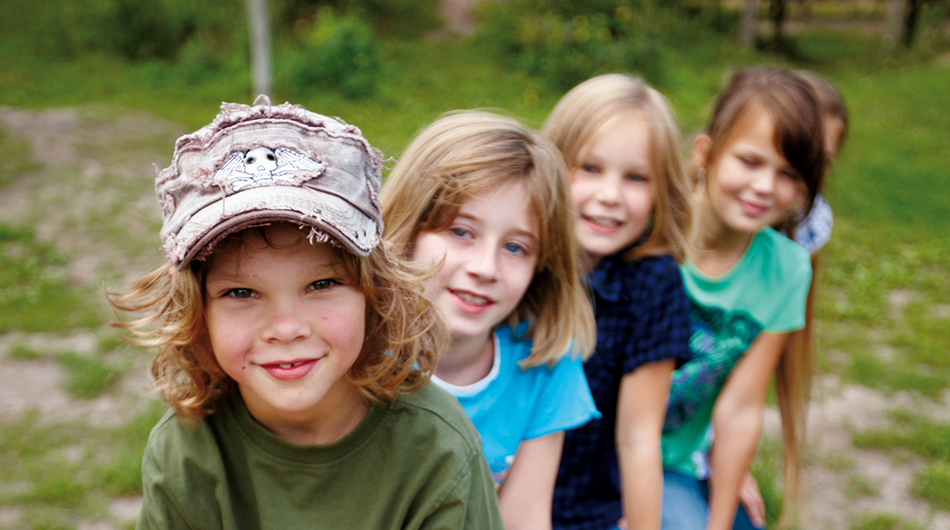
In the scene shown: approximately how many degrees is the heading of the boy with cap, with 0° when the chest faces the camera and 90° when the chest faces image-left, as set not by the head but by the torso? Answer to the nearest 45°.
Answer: approximately 0°

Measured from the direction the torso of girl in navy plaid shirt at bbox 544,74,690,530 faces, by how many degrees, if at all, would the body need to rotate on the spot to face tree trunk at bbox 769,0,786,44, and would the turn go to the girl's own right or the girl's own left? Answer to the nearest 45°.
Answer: approximately 135° to the girl's own right

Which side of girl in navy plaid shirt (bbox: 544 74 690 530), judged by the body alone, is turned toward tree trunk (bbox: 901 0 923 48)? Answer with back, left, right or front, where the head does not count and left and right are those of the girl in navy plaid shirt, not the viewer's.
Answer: back

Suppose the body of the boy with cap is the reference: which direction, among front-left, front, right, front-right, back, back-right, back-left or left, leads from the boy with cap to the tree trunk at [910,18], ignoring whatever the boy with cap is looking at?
back-left

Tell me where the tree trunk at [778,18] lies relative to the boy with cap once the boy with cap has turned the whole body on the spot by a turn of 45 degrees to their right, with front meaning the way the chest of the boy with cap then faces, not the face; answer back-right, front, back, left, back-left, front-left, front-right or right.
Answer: back

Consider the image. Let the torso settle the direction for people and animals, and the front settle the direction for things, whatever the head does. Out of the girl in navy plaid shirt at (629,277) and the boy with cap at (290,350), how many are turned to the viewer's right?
0

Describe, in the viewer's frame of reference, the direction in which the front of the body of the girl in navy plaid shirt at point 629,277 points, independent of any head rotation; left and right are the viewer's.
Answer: facing the viewer and to the left of the viewer

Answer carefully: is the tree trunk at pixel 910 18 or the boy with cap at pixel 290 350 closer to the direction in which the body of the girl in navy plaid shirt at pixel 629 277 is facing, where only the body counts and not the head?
the boy with cap

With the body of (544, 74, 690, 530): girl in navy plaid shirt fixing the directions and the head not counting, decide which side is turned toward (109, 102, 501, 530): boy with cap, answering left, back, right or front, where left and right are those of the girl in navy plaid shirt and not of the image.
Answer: front

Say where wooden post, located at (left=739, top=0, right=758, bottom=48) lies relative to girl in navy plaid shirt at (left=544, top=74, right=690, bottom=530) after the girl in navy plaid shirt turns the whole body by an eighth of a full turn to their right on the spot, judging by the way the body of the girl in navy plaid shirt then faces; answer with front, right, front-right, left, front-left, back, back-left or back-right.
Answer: right

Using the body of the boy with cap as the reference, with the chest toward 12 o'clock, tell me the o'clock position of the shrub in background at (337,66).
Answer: The shrub in background is roughly at 6 o'clock from the boy with cap.
